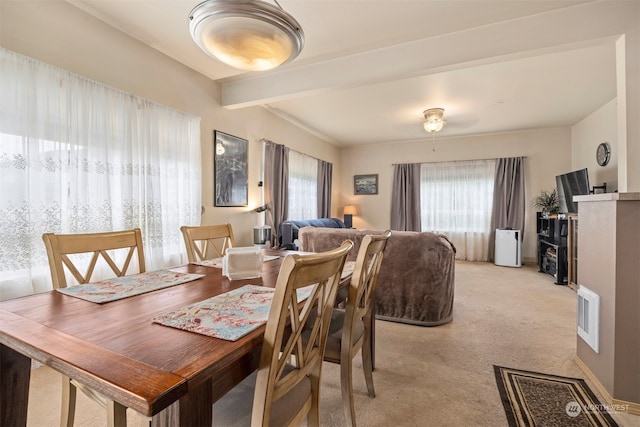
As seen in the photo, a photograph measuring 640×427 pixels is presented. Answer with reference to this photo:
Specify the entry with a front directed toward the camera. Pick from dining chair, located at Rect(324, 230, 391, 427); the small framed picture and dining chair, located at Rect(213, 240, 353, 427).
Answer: the small framed picture

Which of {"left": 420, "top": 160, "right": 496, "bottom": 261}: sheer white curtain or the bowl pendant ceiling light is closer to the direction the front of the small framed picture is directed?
the bowl pendant ceiling light

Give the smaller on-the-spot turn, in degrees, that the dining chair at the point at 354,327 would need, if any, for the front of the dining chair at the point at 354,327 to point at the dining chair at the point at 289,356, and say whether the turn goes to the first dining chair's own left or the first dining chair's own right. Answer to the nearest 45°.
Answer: approximately 135° to the first dining chair's own left

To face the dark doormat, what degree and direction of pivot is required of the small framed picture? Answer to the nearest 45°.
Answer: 0° — it already faces it

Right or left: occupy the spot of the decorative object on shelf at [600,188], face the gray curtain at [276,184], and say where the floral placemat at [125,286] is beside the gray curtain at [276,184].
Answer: left

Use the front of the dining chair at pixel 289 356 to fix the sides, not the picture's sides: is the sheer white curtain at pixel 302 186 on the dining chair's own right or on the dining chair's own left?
on the dining chair's own right

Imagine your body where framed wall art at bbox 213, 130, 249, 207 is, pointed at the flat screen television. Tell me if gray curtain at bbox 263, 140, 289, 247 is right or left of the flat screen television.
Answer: left

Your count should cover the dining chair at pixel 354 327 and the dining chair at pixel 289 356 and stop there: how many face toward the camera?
0

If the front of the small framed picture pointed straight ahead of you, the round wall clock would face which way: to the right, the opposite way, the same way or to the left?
to the right

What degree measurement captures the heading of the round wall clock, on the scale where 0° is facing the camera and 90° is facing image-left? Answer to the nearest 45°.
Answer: approximately 45°

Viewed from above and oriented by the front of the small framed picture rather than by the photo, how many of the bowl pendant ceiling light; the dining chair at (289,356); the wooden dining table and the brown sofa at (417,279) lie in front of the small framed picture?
4

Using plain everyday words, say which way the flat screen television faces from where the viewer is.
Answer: facing the viewer and to the left of the viewer

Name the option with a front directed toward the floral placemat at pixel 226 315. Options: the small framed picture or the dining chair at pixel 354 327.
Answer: the small framed picture

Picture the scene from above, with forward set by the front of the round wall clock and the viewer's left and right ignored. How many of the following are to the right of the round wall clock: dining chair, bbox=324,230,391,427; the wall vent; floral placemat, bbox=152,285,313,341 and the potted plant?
1

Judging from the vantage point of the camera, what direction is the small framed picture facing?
facing the viewer

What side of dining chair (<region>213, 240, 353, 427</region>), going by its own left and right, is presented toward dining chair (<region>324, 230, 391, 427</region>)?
right

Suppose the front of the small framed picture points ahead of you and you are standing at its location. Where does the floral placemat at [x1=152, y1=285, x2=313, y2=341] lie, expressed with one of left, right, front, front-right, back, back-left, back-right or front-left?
front

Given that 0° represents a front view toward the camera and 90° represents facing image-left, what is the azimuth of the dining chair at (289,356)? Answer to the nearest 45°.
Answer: approximately 135°

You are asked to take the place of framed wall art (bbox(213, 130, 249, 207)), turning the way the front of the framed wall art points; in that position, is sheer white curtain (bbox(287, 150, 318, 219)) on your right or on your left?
on your left
